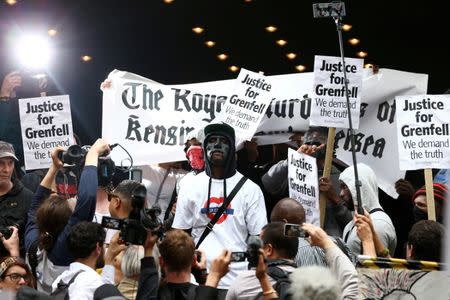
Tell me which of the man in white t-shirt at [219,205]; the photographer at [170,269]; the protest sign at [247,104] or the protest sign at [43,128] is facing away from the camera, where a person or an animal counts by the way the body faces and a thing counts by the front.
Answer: the photographer

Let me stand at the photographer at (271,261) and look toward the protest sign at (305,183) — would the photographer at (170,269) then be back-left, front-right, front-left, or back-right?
back-left

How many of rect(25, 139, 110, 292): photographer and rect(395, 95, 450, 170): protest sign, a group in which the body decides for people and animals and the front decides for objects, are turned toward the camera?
1

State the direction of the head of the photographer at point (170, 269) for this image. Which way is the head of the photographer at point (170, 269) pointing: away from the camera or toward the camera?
away from the camera

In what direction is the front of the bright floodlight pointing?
toward the camera

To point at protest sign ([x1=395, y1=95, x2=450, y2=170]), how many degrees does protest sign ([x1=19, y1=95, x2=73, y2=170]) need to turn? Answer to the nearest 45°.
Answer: approximately 45° to its left

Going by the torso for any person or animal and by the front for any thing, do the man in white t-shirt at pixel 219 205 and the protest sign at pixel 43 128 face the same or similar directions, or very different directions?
same or similar directions

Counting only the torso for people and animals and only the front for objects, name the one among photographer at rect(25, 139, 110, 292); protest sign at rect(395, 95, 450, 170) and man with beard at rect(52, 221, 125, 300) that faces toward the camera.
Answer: the protest sign

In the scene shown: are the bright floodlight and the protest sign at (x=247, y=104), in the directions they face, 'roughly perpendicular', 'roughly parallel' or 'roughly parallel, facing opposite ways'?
roughly parallel

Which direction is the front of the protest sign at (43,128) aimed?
toward the camera

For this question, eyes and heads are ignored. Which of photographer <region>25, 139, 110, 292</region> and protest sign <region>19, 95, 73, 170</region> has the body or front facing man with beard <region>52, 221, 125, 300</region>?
the protest sign

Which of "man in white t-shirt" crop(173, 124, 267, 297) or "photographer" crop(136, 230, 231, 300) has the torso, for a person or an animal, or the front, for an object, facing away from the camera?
the photographer

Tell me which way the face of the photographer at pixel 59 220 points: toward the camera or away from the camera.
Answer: away from the camera

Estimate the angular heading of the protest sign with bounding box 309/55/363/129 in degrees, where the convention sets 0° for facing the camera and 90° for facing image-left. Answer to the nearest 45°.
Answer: approximately 0°

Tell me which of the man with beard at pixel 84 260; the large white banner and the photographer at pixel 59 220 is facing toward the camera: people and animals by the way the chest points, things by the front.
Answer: the large white banner

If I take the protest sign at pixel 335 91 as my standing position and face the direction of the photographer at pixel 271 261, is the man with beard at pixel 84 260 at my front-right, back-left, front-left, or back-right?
front-right

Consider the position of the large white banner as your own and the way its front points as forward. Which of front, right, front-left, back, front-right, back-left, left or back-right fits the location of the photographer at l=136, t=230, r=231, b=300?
front
